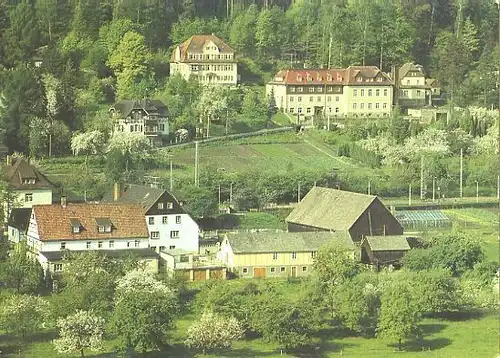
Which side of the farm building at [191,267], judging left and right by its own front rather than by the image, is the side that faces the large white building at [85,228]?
right

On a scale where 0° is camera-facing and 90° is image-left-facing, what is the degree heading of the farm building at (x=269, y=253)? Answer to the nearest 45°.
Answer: approximately 0°

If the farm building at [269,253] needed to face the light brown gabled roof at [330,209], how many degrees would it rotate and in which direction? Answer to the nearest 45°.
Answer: approximately 135° to its left

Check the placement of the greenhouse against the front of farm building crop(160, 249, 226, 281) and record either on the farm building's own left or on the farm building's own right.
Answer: on the farm building's own left

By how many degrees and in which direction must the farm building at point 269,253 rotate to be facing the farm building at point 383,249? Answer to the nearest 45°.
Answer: approximately 90° to its left

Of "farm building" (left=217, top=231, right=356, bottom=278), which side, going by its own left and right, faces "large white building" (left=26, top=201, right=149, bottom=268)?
right

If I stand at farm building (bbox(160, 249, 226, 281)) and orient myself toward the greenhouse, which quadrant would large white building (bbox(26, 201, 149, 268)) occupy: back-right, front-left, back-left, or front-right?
back-left

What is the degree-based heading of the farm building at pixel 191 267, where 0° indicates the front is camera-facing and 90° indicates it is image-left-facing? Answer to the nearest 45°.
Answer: approximately 0°

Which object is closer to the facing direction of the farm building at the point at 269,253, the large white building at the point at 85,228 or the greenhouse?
the large white building
